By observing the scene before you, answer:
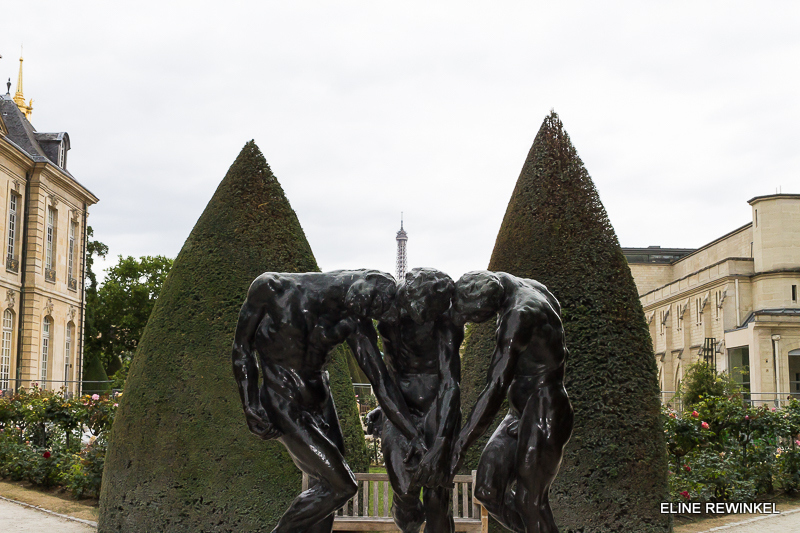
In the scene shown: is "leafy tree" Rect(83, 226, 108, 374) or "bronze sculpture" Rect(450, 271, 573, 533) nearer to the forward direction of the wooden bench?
the bronze sculpture

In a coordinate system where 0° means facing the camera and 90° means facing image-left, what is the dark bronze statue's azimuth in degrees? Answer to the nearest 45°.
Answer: approximately 0°

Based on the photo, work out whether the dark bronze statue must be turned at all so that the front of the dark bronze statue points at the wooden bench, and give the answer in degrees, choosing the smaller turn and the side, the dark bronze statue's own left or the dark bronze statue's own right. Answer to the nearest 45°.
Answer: approximately 180°

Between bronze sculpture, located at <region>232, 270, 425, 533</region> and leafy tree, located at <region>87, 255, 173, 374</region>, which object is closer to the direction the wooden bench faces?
the bronze sculpture

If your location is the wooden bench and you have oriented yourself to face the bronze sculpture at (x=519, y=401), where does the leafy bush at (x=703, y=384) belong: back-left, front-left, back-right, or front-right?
back-left

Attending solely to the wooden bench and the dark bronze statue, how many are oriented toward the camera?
2

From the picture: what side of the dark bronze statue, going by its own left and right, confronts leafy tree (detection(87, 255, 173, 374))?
back

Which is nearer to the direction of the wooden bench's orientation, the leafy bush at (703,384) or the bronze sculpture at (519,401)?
the bronze sculpture

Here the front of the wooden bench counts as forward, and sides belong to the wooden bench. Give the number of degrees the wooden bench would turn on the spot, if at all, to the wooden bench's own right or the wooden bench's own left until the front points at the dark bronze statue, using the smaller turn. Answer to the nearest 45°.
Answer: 0° — it already faces it

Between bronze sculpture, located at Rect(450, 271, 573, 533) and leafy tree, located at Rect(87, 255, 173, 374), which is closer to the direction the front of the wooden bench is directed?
the bronze sculpture
